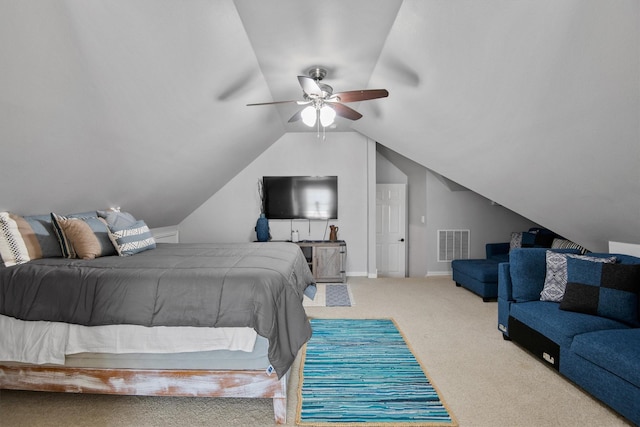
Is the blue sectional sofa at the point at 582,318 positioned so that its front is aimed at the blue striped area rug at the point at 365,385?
yes

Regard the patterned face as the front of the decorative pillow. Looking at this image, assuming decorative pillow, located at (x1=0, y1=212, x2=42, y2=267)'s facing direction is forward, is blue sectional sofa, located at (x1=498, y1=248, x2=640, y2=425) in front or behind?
in front

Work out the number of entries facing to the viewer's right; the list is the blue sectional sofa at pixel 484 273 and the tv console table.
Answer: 0

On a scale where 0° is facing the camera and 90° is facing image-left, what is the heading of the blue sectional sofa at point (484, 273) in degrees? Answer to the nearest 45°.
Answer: approximately 45°

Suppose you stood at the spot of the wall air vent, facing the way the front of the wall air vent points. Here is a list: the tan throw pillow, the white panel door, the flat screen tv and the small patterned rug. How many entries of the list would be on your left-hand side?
0

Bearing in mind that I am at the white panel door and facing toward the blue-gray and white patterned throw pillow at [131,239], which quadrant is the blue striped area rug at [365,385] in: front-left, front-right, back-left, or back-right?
front-left

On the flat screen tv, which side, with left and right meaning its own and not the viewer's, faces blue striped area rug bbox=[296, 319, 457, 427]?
front

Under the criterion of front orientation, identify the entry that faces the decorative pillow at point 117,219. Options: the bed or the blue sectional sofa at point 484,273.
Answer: the blue sectional sofa

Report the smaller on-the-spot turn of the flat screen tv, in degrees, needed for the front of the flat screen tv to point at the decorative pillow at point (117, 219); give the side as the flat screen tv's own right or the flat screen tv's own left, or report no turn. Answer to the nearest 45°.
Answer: approximately 45° to the flat screen tv's own right

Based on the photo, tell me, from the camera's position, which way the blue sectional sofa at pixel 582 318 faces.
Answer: facing the viewer and to the left of the viewer

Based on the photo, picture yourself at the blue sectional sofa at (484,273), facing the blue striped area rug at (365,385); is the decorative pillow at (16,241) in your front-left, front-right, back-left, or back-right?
front-right

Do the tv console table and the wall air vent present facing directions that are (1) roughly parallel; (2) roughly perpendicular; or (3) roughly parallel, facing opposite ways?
roughly parallel

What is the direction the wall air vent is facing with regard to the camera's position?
facing the viewer

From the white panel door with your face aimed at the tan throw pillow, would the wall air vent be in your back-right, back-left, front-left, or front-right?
back-left

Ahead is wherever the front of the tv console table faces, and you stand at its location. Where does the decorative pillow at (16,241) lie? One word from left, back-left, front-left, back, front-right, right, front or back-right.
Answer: front-right

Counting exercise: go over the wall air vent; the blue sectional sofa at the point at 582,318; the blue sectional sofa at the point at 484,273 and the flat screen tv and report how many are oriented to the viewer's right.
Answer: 0

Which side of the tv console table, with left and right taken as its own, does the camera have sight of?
front

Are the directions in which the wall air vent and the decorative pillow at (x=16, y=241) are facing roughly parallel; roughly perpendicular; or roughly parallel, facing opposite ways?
roughly perpendicular

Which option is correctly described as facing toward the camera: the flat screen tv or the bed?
the flat screen tv

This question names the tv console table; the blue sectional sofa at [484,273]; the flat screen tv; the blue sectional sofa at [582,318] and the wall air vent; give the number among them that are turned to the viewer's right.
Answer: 0

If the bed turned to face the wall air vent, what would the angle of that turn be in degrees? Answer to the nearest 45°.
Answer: approximately 45° to its left
